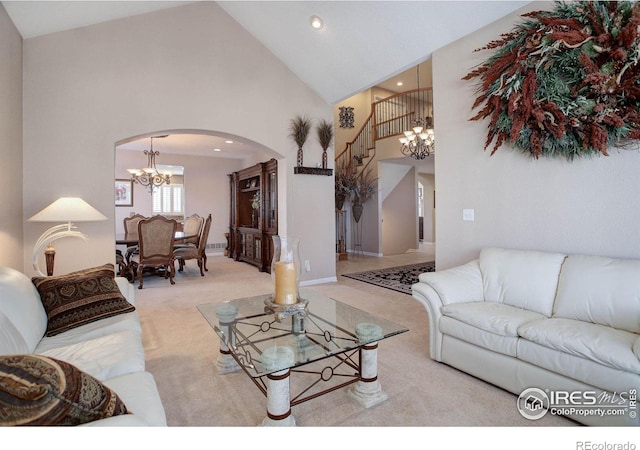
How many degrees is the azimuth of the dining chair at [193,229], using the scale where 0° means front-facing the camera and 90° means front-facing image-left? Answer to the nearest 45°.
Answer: approximately 45°

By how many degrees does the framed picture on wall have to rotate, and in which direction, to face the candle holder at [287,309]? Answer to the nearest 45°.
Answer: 0° — it already faces it

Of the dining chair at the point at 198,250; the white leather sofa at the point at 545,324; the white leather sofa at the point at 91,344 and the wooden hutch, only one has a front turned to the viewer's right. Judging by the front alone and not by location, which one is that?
the white leather sofa at the point at 91,344

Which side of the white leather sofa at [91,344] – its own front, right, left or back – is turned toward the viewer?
right

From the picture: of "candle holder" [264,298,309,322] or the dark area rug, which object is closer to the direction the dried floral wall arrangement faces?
the candle holder

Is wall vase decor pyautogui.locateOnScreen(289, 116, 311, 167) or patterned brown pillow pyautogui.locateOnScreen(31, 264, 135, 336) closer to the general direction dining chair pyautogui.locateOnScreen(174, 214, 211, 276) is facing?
the patterned brown pillow

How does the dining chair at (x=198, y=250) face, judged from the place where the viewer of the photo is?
facing to the left of the viewer

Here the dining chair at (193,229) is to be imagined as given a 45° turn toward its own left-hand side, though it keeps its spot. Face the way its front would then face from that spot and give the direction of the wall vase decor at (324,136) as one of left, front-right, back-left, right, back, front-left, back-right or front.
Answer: front-left

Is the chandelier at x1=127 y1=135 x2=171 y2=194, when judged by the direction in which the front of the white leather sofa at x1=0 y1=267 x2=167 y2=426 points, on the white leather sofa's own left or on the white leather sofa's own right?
on the white leather sofa's own left

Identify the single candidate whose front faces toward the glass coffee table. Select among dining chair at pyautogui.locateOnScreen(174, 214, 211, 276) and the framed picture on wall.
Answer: the framed picture on wall

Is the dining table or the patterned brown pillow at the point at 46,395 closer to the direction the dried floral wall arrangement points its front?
the patterned brown pillow

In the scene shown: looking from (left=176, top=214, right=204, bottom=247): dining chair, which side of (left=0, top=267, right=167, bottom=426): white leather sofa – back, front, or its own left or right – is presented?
left
